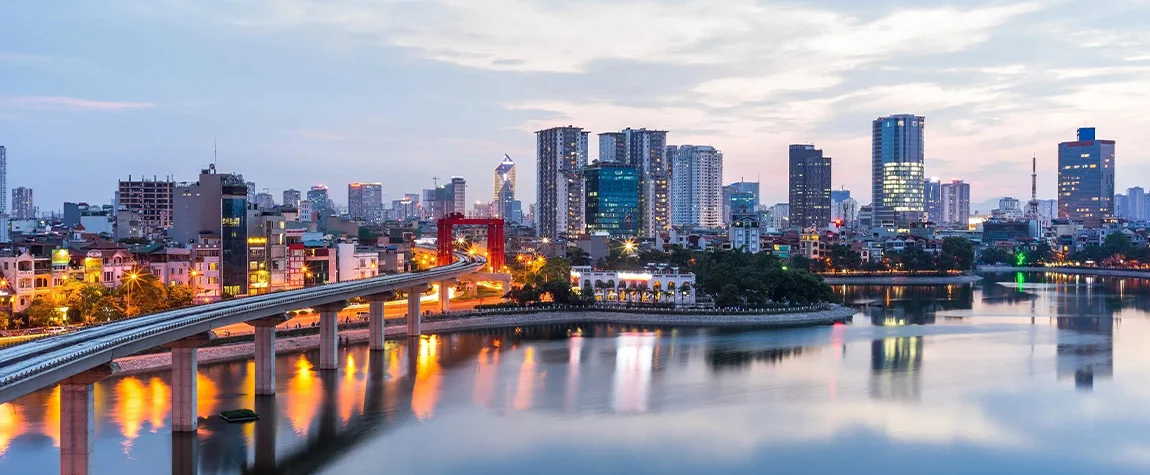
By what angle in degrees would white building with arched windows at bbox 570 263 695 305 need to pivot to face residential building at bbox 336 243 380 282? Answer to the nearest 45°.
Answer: approximately 90° to its right

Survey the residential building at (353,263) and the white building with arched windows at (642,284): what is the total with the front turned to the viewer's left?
0

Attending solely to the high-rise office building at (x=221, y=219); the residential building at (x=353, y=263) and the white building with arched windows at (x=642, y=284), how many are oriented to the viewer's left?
0

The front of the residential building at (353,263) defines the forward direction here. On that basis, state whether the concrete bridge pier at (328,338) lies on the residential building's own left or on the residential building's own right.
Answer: on the residential building's own right

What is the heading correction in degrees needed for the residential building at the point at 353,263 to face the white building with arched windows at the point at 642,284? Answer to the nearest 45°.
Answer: approximately 45° to its left

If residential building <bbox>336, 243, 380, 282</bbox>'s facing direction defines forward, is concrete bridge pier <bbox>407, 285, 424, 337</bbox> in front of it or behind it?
in front

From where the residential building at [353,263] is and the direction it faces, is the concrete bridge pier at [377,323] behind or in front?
in front

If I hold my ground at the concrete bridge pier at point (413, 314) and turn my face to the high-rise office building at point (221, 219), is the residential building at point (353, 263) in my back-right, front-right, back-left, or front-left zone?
front-right

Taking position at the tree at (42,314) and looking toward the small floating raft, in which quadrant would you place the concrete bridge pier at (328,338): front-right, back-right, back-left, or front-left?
front-left

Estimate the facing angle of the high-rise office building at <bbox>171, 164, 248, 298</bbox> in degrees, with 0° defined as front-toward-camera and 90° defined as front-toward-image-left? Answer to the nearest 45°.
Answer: approximately 315°

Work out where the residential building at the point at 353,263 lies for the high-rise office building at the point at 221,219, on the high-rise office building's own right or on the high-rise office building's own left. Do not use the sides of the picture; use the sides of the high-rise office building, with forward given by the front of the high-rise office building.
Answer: on the high-rise office building's own left

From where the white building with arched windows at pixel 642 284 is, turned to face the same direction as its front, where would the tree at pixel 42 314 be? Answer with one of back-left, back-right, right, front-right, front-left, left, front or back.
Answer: front-right

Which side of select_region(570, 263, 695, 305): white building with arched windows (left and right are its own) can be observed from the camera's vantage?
front
